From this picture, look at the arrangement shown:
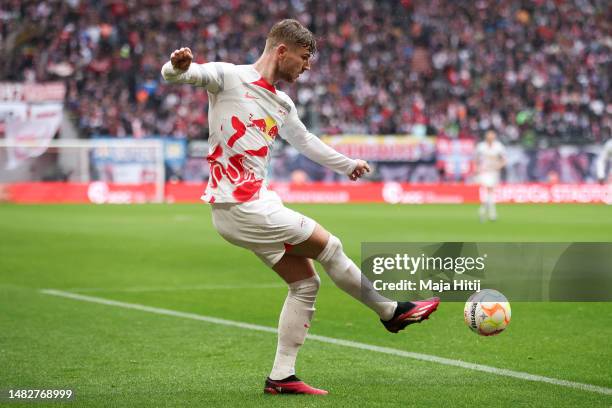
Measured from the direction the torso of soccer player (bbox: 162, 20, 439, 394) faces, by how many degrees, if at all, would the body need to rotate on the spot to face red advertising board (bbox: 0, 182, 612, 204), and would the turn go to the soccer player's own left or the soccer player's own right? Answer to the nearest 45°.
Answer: approximately 135° to the soccer player's own left

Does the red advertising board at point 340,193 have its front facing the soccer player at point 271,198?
yes

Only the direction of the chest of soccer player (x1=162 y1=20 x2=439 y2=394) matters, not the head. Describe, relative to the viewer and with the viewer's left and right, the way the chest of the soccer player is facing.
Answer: facing the viewer and to the right of the viewer

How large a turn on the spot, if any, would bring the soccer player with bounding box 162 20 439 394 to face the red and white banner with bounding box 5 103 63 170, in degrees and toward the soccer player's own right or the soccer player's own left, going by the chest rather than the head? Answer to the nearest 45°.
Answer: approximately 135° to the soccer player's own left

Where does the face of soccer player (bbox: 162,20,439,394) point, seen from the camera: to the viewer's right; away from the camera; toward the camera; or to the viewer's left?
to the viewer's right

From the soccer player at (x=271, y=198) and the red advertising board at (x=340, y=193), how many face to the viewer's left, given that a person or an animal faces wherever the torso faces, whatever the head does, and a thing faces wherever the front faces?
0

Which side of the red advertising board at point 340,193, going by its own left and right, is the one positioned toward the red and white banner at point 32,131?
right

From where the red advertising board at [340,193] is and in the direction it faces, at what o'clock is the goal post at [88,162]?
The goal post is roughly at 3 o'clock from the red advertising board.
